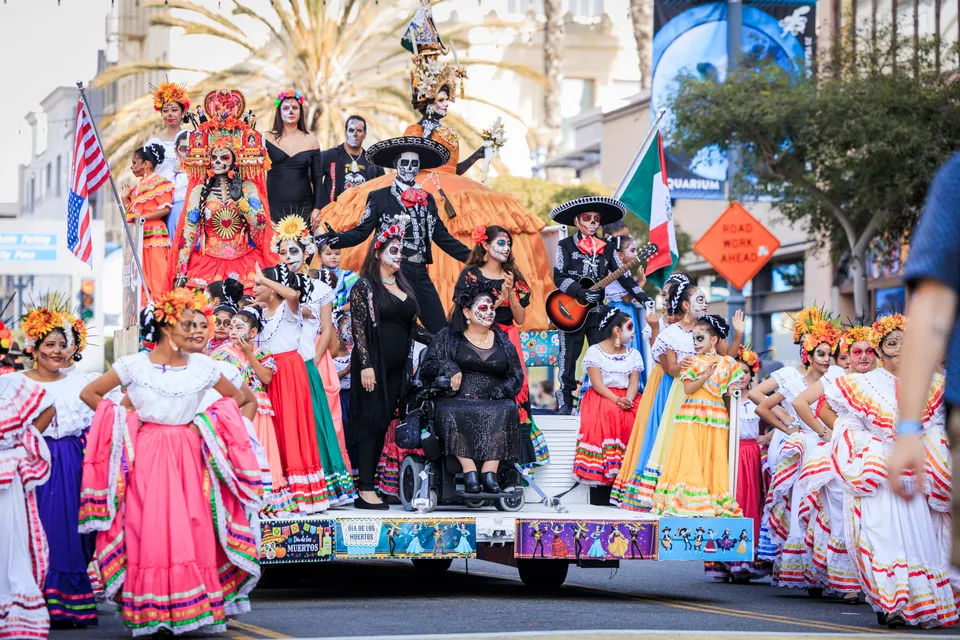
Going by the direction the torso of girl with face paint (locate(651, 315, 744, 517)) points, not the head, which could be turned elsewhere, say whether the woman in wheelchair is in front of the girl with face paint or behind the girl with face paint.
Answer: in front

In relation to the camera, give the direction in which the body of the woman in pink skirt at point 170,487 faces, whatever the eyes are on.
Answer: toward the camera

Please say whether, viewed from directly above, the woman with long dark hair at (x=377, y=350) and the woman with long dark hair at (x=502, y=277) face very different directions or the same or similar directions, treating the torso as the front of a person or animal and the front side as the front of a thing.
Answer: same or similar directions

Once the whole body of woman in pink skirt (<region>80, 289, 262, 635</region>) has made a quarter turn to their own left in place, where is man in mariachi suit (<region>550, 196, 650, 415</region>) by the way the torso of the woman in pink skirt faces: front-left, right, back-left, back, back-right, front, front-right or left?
front-left

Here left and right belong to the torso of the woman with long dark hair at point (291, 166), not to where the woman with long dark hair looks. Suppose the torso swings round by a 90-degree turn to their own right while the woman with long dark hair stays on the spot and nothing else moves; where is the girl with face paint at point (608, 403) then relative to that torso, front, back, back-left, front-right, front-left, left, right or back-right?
back-left

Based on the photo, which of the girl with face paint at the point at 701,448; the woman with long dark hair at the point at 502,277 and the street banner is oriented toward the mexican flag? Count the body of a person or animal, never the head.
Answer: the street banner

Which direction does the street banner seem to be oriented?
toward the camera

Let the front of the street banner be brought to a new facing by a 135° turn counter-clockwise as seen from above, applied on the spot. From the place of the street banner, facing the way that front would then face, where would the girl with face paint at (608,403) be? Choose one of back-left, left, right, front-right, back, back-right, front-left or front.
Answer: back-right

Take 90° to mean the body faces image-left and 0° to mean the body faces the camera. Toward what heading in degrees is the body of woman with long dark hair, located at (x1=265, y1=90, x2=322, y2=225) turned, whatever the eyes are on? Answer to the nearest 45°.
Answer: approximately 0°

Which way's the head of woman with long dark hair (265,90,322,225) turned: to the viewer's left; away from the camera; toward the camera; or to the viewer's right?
toward the camera

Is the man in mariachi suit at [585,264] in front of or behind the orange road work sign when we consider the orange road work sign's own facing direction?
in front

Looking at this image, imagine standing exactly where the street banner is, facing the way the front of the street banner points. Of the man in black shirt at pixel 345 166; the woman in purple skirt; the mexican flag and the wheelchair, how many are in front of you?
4

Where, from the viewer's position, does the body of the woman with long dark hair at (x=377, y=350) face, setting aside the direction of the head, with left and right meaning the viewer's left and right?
facing the viewer and to the right of the viewer

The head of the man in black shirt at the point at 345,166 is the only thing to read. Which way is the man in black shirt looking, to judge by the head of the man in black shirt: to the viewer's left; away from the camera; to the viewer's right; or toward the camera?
toward the camera

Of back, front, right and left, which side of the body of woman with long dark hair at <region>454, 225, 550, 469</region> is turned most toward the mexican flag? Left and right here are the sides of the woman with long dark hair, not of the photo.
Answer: left
